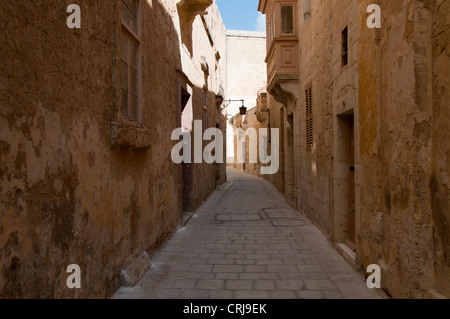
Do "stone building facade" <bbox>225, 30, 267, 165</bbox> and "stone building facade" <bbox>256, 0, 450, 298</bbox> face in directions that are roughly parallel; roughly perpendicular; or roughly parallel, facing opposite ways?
roughly perpendicular

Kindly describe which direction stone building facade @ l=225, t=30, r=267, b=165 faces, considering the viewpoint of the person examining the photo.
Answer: facing the viewer

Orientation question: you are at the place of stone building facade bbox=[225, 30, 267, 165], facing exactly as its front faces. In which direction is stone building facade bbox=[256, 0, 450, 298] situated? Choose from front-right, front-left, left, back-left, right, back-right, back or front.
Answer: front

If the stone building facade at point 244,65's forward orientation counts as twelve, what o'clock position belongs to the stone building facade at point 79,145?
the stone building facade at point 79,145 is roughly at 12 o'clock from the stone building facade at point 244,65.

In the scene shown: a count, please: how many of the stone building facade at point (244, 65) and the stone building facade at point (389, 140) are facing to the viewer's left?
1

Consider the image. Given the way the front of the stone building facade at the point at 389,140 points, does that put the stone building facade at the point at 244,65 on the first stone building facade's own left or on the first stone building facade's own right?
on the first stone building facade's own right

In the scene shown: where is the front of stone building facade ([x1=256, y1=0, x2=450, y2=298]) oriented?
to the viewer's left
